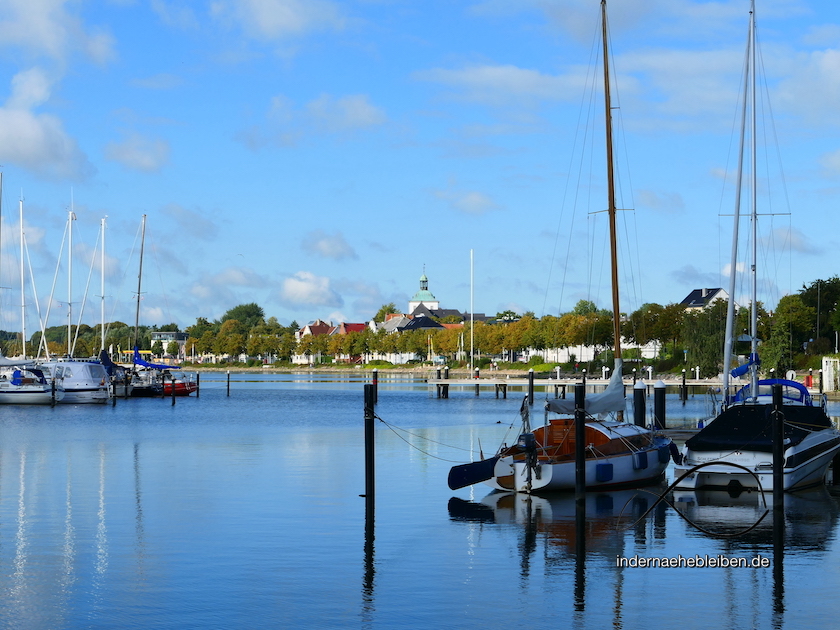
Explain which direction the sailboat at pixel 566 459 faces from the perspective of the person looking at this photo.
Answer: facing away from the viewer and to the right of the viewer

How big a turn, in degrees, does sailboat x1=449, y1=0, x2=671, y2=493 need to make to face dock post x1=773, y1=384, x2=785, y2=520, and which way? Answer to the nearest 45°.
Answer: approximately 90° to its right

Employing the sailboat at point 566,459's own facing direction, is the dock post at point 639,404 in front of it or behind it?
in front

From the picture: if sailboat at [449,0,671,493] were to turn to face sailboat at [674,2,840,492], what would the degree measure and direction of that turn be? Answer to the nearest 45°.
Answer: approximately 45° to its right

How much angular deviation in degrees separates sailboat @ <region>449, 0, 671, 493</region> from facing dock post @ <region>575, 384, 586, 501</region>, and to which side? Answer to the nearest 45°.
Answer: approximately 135° to its right

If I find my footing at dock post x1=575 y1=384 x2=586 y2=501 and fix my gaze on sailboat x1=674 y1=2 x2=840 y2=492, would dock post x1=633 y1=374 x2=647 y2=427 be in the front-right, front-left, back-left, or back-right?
front-left

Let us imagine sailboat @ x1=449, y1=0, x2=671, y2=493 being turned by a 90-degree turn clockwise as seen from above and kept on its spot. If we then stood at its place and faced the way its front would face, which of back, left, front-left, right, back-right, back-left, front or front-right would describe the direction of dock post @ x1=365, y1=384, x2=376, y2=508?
right

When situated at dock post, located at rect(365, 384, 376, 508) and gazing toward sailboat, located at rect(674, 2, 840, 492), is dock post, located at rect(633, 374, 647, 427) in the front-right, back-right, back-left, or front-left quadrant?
front-left

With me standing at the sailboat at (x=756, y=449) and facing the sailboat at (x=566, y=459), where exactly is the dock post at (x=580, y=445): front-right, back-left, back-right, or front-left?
front-left

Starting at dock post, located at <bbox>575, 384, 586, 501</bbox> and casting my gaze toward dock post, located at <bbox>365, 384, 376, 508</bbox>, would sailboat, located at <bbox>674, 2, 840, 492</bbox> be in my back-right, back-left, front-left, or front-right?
back-right

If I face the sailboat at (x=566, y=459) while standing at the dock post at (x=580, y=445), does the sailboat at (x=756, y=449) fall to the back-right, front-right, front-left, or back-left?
front-right

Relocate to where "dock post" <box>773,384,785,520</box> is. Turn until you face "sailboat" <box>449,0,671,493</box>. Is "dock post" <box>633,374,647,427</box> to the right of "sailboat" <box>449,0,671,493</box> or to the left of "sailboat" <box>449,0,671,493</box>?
right

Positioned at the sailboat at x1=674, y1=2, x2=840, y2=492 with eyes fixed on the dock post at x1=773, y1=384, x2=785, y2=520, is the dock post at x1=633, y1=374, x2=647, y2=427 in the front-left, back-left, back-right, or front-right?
back-right

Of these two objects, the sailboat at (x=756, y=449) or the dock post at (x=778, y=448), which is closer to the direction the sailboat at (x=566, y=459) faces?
the sailboat
